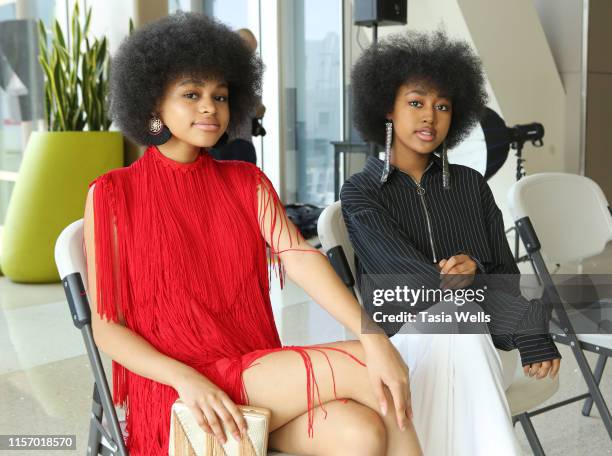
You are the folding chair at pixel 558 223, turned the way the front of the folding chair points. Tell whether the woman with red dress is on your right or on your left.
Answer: on your right

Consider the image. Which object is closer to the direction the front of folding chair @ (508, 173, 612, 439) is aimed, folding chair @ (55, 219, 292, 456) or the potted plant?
the folding chair

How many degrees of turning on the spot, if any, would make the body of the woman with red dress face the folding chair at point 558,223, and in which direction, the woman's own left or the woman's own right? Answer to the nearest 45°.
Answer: approximately 90° to the woman's own left

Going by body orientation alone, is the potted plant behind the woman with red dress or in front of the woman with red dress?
behind

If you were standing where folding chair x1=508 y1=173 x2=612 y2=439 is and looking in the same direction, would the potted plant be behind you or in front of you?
behind

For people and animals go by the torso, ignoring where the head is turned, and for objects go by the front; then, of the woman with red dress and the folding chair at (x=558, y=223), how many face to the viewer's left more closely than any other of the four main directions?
0

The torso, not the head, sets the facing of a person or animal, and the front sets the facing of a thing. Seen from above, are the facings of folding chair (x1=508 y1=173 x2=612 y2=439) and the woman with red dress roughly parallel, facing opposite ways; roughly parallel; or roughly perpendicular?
roughly parallel

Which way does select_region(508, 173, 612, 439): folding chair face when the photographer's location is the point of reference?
facing the viewer and to the right of the viewer

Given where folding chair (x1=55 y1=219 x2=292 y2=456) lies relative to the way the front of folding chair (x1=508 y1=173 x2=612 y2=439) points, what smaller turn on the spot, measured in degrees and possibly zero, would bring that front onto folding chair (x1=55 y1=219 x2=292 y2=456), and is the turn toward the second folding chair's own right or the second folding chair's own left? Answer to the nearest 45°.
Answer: approximately 90° to the second folding chair's own right
